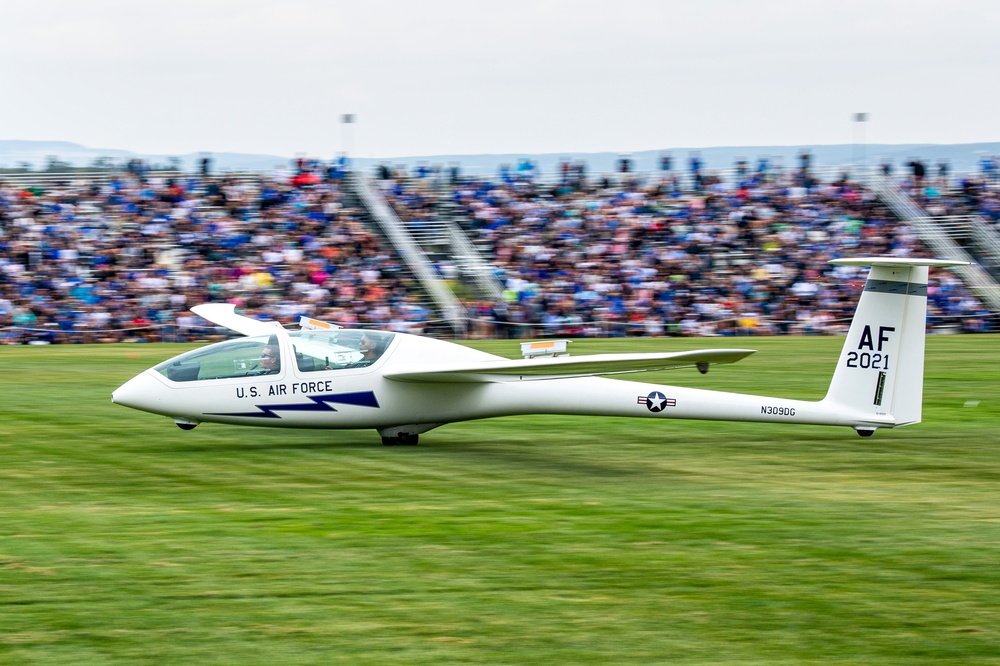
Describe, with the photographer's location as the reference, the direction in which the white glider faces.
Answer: facing to the left of the viewer

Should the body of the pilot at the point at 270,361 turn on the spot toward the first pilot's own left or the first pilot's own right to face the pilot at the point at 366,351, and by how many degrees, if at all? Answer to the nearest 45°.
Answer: approximately 180°

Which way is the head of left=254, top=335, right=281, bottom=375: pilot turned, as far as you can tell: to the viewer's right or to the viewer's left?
to the viewer's left

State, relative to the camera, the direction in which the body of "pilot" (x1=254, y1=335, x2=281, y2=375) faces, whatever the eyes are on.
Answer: to the viewer's left

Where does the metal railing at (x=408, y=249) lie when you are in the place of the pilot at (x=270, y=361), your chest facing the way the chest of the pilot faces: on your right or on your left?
on your right

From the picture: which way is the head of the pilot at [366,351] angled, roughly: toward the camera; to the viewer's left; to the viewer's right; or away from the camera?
to the viewer's left

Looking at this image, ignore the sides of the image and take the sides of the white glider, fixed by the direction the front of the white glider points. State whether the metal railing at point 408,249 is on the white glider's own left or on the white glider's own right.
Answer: on the white glider's own right
